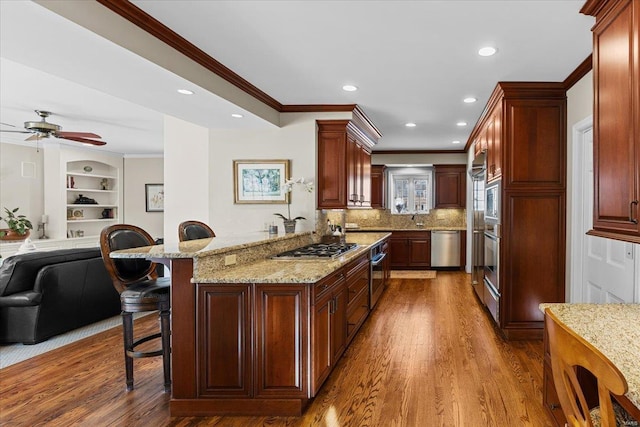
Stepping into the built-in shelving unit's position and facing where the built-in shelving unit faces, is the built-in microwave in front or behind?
in front

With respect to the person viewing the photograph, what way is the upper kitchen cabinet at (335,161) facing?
facing to the right of the viewer

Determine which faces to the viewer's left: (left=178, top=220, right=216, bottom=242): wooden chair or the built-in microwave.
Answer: the built-in microwave

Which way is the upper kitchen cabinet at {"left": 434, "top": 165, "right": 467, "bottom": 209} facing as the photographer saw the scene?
facing the viewer

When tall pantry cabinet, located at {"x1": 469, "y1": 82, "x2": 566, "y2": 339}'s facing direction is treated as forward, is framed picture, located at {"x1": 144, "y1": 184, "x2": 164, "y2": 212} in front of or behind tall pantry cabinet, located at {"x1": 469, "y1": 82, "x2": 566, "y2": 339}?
in front

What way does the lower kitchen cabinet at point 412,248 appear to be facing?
toward the camera

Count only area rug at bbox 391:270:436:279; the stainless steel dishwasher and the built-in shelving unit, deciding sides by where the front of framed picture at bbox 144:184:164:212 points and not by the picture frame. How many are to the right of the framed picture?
1

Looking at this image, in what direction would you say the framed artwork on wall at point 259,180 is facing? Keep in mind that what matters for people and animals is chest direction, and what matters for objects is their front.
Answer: toward the camera

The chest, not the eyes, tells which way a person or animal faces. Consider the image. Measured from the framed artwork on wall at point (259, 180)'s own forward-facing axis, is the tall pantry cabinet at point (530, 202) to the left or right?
on its left

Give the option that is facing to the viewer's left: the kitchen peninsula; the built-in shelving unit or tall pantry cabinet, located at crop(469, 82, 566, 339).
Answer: the tall pantry cabinet

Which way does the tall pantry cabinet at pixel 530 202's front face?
to the viewer's left

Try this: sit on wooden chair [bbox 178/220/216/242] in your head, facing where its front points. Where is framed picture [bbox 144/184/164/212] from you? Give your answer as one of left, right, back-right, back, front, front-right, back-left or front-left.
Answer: back-left

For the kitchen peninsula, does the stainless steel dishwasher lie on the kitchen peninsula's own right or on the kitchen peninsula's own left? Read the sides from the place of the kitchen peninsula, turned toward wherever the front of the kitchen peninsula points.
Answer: on the kitchen peninsula's own left

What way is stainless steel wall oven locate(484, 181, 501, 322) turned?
to the viewer's left

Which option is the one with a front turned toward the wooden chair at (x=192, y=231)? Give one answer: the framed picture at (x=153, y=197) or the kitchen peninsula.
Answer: the framed picture
